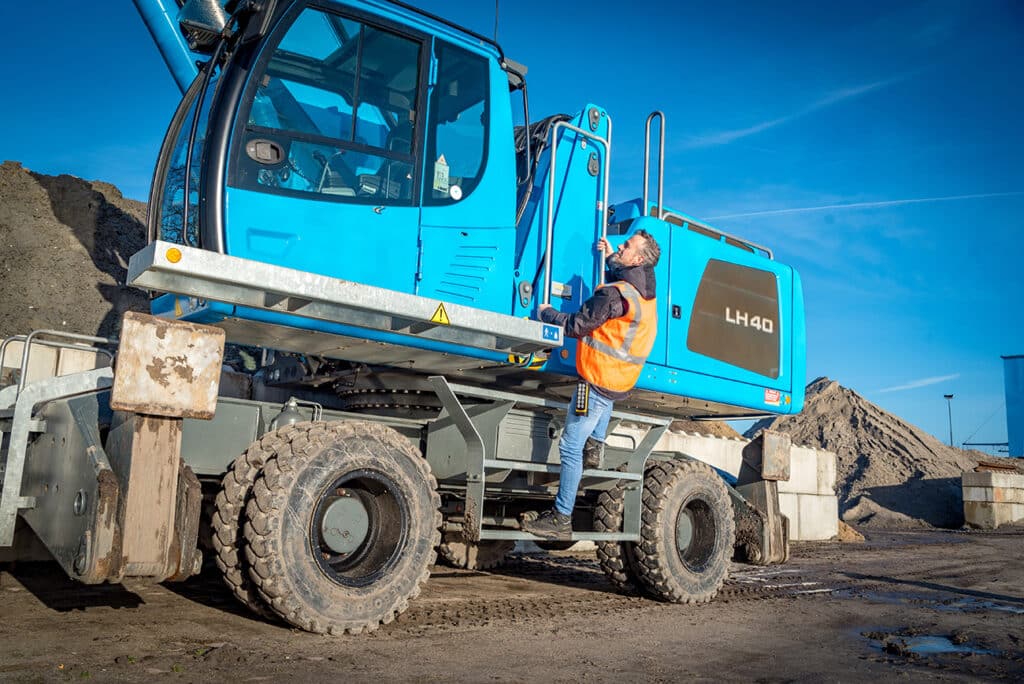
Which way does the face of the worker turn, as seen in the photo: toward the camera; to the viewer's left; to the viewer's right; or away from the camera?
to the viewer's left

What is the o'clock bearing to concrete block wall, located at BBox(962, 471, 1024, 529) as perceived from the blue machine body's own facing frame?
The concrete block wall is roughly at 6 o'clock from the blue machine body.

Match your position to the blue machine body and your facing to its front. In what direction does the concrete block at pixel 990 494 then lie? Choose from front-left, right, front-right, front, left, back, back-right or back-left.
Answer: back

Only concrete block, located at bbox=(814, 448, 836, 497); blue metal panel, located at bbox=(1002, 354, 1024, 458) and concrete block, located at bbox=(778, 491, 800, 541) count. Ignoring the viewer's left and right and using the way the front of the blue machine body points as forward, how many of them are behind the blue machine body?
3

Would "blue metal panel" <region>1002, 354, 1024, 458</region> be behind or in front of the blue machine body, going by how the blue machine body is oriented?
behind

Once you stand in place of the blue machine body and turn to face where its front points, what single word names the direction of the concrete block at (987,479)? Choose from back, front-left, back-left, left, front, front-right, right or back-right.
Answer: back

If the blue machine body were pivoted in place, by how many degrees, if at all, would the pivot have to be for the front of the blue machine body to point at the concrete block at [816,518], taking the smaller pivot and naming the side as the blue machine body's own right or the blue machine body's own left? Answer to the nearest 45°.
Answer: approximately 180°

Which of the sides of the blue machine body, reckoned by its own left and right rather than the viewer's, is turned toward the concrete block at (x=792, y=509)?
back

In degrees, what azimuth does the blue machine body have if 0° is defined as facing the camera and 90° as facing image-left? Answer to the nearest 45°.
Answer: approximately 45°

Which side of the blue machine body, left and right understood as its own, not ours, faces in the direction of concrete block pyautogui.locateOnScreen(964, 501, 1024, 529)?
back

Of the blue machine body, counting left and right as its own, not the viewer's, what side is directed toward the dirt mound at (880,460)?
back
